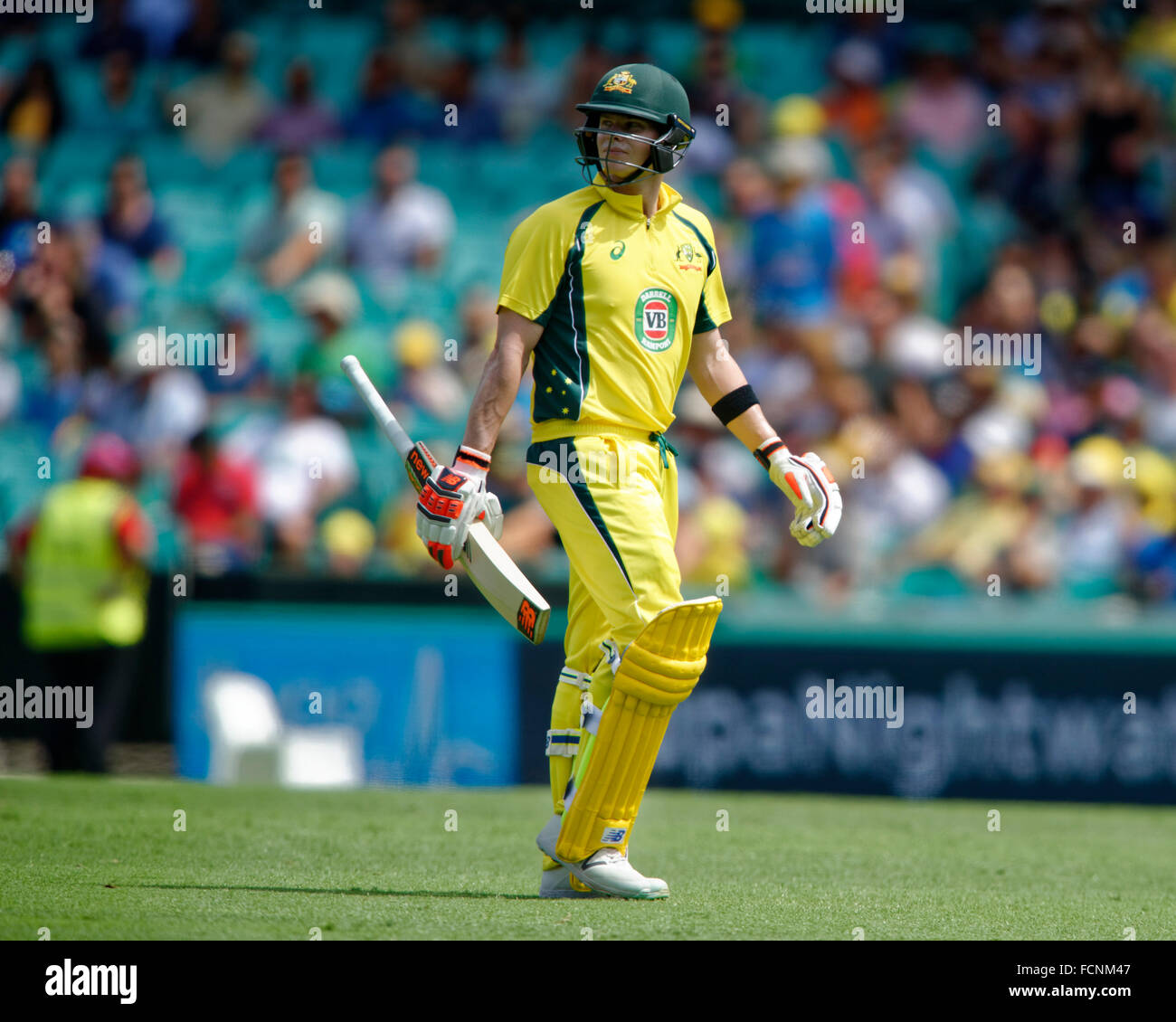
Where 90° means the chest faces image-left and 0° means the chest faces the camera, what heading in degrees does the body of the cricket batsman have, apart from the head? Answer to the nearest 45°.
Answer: approximately 315°

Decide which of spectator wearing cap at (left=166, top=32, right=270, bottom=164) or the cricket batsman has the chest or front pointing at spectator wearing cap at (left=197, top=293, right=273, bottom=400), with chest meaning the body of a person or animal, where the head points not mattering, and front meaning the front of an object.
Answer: spectator wearing cap at (left=166, top=32, right=270, bottom=164)

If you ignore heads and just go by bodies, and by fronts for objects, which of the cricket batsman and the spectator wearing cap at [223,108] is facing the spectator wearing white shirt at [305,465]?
the spectator wearing cap at [223,108]

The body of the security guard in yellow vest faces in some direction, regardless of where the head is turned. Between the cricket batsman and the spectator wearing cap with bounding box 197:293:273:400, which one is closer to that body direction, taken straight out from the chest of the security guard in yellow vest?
the spectator wearing cap

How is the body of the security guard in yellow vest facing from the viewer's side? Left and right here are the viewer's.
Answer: facing away from the viewer and to the right of the viewer

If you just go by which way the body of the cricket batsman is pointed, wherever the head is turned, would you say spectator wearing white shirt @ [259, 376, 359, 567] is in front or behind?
behind

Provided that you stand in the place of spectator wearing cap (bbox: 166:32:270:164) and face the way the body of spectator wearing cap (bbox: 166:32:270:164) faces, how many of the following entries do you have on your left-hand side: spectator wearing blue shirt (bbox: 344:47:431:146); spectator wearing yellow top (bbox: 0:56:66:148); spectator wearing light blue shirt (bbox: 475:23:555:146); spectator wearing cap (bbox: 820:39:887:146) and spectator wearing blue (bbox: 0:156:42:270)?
3

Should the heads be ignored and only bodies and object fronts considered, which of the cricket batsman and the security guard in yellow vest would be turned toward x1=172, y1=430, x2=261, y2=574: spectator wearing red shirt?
the security guard in yellow vest

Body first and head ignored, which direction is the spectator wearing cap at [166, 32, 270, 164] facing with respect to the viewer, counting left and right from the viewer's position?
facing the viewer
